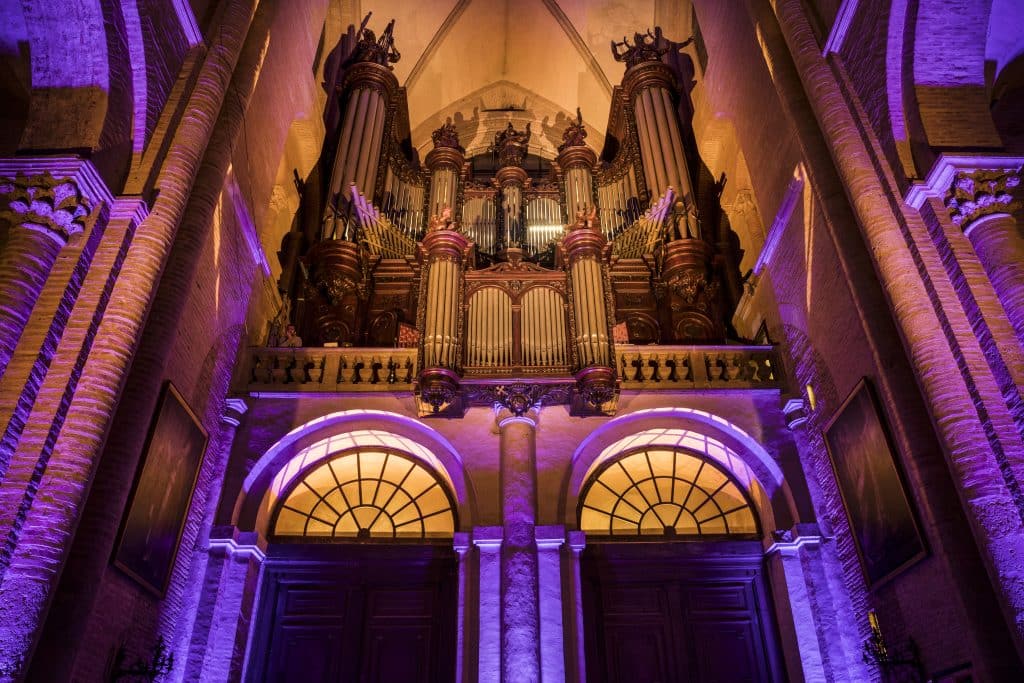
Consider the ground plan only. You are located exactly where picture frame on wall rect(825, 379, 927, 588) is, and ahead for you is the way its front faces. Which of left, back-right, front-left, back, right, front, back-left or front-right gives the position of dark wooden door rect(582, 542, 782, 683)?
right

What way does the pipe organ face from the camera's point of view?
toward the camera

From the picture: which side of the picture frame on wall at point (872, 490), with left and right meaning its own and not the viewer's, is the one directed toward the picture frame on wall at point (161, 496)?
front

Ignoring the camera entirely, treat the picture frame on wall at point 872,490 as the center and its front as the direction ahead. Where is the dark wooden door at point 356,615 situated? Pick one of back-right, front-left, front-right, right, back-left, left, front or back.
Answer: front-right

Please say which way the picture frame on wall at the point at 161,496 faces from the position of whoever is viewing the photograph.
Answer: facing the viewer and to the right of the viewer

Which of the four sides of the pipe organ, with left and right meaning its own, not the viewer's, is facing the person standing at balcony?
right

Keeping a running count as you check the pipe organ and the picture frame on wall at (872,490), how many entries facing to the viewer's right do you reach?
0

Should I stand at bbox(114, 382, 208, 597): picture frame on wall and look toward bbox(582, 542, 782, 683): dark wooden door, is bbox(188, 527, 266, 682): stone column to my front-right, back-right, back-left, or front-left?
front-left

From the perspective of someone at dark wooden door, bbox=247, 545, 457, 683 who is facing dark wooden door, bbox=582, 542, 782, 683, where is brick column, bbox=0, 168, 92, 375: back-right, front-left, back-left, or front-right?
back-right

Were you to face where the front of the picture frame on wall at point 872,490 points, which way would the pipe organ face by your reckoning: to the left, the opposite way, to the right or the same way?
to the left

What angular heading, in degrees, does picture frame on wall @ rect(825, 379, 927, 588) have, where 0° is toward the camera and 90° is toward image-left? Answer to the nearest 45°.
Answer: approximately 45°

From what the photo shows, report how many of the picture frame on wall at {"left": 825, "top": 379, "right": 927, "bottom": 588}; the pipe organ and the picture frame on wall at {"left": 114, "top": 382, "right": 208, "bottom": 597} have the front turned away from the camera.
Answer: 0

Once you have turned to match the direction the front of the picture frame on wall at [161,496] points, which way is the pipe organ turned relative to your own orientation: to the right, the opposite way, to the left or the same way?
to the right
